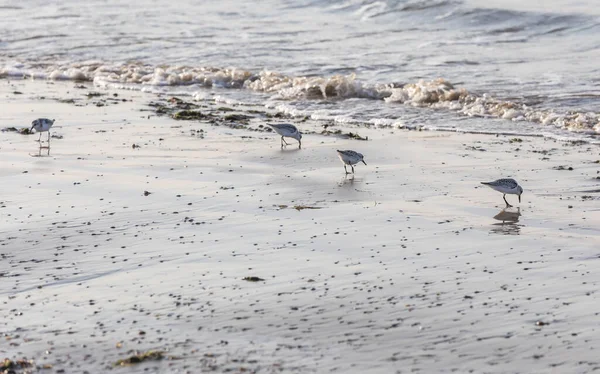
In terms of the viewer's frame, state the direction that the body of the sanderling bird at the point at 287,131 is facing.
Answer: to the viewer's right

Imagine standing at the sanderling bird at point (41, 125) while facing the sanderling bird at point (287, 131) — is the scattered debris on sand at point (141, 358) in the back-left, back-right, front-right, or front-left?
front-right

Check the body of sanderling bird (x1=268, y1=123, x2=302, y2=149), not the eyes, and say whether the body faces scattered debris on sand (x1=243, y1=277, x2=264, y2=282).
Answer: no

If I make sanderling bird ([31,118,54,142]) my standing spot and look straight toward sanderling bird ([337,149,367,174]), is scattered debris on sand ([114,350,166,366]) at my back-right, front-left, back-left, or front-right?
front-right

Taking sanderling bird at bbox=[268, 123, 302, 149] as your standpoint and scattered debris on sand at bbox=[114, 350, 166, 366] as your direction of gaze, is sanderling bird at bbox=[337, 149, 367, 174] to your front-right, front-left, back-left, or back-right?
front-left

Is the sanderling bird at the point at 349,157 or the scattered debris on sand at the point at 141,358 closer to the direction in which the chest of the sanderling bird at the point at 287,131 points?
the sanderling bird

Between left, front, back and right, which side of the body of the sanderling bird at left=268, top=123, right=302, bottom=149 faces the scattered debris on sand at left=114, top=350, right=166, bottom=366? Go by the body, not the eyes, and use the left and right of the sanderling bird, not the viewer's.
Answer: right

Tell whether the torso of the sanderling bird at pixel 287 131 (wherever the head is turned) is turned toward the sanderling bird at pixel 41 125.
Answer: no

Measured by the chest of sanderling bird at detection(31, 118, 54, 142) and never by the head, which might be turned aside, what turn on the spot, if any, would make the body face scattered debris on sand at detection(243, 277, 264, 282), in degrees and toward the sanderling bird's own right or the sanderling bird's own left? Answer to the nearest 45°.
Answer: approximately 90° to the sanderling bird's own left

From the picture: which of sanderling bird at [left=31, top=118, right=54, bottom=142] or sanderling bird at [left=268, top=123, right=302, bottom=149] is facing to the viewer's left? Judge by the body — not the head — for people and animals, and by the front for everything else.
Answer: sanderling bird at [left=31, top=118, right=54, bottom=142]

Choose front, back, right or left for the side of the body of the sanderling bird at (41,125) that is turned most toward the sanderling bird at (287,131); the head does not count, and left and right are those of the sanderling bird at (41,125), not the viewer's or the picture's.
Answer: back
